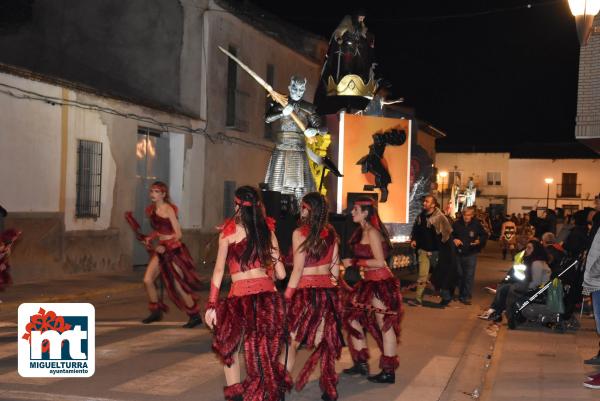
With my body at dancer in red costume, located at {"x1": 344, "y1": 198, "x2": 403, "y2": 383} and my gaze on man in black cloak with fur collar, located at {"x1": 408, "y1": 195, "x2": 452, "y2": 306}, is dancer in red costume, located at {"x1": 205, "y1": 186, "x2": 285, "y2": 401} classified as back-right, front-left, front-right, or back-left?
back-left

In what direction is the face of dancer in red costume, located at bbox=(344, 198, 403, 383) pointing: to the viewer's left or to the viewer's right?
to the viewer's left

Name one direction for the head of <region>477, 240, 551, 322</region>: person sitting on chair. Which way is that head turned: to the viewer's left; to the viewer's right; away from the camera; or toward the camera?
to the viewer's left

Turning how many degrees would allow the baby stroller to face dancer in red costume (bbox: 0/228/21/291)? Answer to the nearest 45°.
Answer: approximately 45° to its left

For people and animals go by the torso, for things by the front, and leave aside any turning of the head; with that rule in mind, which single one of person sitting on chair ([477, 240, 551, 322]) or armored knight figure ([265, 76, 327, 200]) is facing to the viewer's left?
the person sitting on chair

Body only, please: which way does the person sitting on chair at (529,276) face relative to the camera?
to the viewer's left

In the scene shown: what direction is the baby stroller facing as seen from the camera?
to the viewer's left

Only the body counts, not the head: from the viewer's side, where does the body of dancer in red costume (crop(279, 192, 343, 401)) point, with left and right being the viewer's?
facing away from the viewer and to the left of the viewer

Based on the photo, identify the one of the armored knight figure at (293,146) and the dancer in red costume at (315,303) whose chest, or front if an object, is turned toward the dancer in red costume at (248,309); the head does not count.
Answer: the armored knight figure
